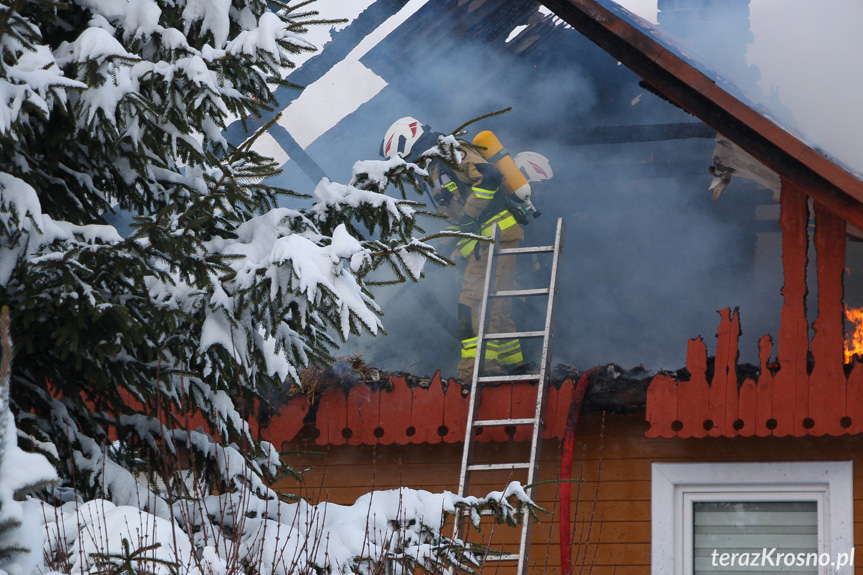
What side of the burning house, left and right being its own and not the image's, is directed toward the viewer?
front

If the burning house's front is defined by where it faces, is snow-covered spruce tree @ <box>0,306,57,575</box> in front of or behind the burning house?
in front

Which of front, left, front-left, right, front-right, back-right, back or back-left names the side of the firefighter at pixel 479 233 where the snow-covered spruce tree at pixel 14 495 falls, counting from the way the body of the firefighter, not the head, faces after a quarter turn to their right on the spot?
back

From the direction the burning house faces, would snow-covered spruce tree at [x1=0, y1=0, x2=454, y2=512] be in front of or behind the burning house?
in front
